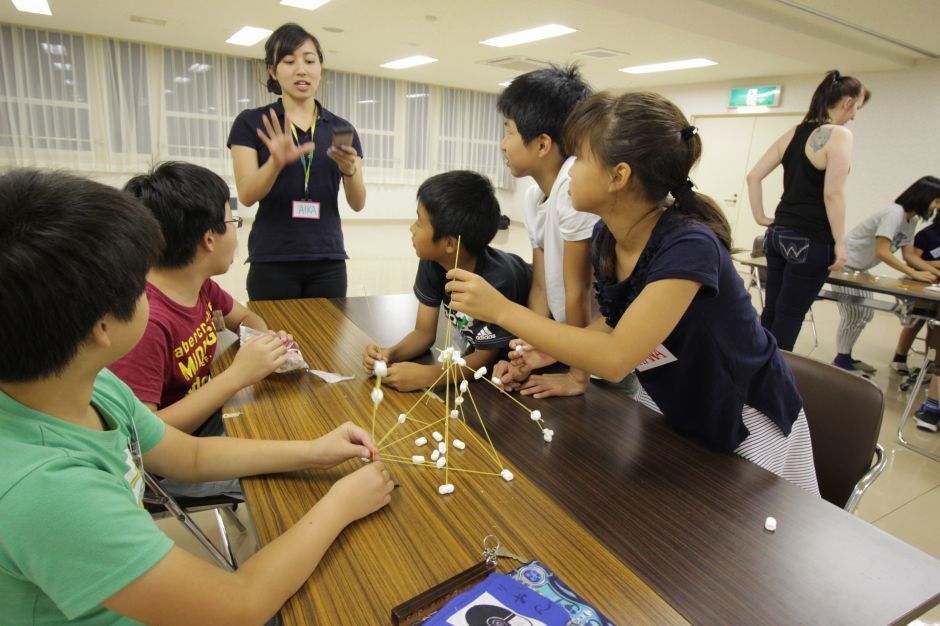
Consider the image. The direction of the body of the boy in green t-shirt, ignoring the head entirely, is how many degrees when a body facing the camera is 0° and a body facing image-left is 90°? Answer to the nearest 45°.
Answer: approximately 270°

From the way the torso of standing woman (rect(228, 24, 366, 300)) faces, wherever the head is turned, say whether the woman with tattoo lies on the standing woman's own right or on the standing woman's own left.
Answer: on the standing woman's own left

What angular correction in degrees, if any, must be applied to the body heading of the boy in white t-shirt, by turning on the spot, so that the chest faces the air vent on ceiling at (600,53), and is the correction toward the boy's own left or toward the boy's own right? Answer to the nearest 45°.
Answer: approximately 90° to the boy's own right

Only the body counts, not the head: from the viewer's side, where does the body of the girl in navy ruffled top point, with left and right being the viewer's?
facing to the left of the viewer

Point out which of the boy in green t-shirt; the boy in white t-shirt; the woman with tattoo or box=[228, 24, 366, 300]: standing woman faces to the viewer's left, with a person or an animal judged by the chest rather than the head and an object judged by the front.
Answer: the boy in white t-shirt

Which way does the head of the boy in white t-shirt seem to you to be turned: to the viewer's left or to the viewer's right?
to the viewer's left

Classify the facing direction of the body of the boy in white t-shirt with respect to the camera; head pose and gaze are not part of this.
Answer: to the viewer's left

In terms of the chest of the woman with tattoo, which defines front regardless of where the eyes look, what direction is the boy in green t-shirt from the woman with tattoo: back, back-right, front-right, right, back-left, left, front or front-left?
back-right

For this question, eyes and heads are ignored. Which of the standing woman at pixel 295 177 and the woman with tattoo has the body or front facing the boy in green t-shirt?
the standing woman
